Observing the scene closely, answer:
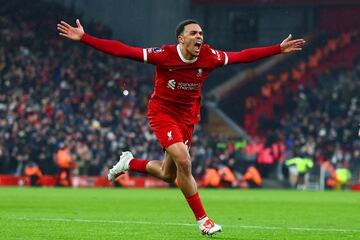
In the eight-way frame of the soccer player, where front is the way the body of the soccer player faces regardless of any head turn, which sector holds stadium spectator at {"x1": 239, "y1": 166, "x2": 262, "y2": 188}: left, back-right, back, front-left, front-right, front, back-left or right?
back-left

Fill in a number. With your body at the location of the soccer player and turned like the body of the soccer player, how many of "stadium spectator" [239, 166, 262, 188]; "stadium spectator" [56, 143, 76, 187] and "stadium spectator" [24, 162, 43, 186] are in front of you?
0

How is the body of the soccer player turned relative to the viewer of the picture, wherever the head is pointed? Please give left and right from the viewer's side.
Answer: facing the viewer and to the right of the viewer

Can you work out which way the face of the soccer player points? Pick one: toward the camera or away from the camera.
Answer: toward the camera

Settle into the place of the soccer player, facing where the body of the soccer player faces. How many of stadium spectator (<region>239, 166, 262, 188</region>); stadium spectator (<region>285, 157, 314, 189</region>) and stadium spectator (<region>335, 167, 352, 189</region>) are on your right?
0

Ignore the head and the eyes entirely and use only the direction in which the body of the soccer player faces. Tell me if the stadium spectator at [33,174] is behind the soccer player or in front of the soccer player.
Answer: behind

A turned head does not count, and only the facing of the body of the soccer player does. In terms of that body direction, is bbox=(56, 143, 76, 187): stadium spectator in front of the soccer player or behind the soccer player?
behind

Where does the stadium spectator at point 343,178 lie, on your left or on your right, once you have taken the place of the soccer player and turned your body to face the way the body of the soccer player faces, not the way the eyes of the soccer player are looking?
on your left

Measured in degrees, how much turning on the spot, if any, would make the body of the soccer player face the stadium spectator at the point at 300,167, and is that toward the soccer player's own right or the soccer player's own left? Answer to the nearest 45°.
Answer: approximately 135° to the soccer player's own left
